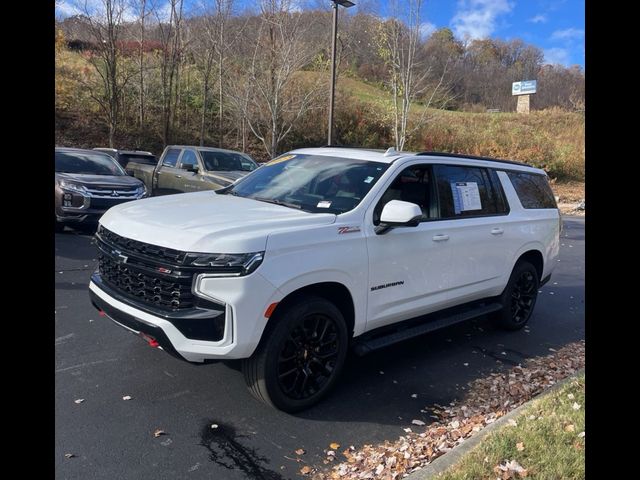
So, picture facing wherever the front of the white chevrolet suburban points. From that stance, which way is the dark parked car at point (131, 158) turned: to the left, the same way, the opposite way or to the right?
to the left

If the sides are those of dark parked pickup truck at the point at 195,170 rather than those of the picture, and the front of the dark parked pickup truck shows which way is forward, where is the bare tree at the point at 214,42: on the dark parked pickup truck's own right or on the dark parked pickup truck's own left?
on the dark parked pickup truck's own left

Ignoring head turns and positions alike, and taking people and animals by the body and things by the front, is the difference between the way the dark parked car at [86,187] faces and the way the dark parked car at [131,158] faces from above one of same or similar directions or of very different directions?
same or similar directions

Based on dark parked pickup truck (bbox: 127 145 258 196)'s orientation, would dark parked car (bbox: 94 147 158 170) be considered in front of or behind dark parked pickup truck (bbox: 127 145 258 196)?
behind

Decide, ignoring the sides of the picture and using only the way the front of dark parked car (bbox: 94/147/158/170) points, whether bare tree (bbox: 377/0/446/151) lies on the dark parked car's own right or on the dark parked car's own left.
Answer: on the dark parked car's own left

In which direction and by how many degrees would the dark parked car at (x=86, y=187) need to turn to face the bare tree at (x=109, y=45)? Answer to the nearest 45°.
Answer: approximately 135° to its left

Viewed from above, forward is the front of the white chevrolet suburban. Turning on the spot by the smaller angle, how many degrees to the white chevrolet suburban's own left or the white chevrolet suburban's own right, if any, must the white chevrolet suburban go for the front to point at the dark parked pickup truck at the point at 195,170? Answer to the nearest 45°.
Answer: approximately 135° to the white chevrolet suburban's own right

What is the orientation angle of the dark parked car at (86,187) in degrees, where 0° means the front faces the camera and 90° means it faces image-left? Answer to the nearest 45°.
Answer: approximately 315°

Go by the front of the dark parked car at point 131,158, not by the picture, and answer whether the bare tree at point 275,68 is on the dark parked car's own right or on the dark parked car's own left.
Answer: on the dark parked car's own left

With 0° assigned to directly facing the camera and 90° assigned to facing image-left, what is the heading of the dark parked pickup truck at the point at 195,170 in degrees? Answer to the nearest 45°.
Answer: approximately 315°

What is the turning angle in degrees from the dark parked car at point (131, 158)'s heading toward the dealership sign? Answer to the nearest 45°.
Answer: approximately 90° to its left

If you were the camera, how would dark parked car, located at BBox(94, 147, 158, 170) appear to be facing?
facing the viewer and to the right of the viewer
